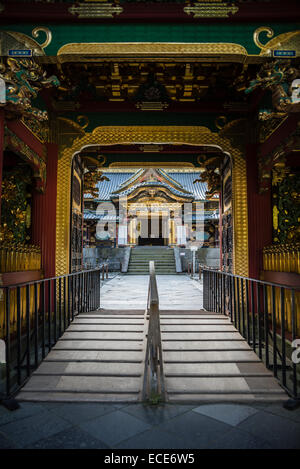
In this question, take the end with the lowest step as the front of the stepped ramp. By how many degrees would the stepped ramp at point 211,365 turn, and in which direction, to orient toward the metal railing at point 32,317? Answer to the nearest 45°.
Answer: approximately 90° to its right

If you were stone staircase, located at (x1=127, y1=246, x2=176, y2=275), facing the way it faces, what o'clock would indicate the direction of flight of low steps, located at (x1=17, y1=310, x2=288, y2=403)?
flight of low steps, located at (x1=17, y1=310, x2=288, y2=403) is roughly at 12 o'clock from stone staircase, located at (x1=127, y1=246, x2=176, y2=275).

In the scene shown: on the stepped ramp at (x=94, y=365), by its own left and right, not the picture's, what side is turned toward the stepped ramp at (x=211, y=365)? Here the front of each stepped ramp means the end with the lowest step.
left

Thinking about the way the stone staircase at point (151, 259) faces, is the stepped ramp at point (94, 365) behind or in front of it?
in front

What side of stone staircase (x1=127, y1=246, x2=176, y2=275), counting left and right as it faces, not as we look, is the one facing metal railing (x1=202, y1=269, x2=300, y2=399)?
front

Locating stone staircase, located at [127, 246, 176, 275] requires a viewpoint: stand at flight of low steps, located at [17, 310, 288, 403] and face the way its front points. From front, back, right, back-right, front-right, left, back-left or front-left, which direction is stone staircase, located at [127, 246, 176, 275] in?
back

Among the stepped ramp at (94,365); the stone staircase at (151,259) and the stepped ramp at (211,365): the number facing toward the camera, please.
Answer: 3

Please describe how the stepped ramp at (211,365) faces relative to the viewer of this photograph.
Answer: facing the viewer

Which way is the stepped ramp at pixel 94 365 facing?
toward the camera

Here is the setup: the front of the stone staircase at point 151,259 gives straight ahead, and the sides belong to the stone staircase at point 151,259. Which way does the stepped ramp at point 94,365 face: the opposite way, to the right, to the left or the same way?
the same way

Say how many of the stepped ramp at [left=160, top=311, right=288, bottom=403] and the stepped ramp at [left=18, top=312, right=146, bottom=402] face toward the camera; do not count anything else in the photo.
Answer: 2

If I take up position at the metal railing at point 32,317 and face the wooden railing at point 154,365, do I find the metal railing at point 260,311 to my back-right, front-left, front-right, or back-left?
front-left
